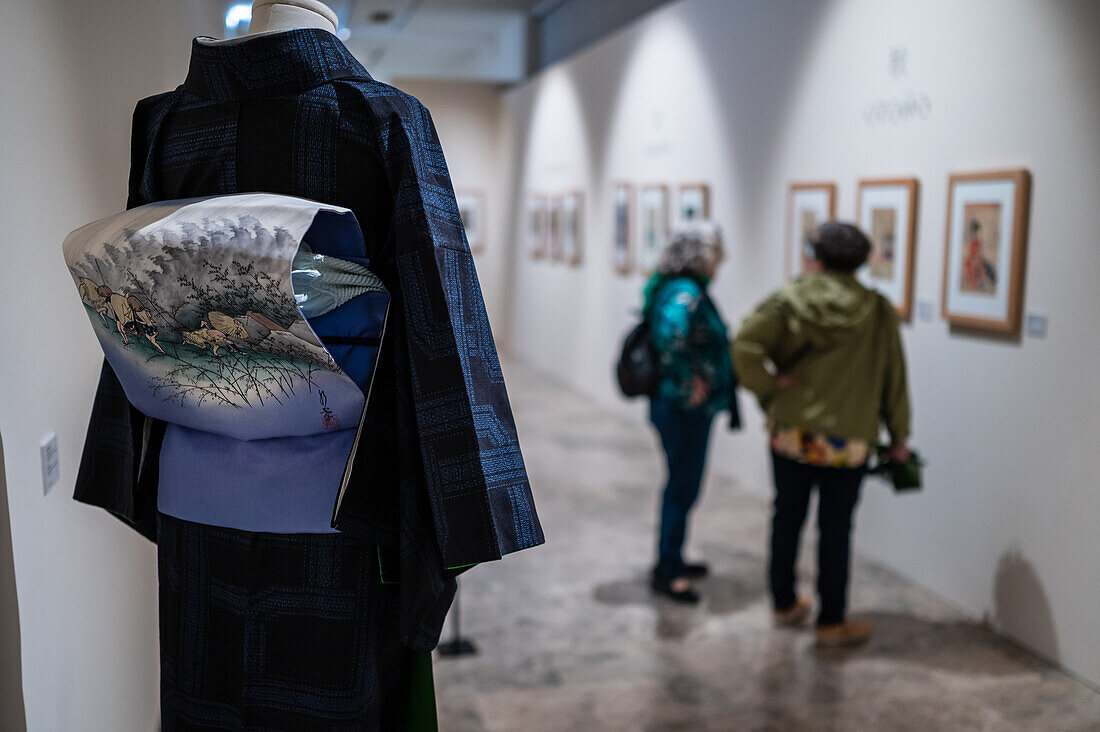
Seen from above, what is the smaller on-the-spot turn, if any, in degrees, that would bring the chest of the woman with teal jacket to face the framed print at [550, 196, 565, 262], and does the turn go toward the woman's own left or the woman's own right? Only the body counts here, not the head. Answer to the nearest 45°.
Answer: approximately 90° to the woman's own left

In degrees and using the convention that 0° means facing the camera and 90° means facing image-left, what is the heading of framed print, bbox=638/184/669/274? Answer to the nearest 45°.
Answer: approximately 45°

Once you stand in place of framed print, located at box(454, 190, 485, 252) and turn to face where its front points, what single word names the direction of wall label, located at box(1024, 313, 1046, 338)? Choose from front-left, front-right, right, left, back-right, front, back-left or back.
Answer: front

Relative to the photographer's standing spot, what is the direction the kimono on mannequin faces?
facing away from the viewer and to the right of the viewer

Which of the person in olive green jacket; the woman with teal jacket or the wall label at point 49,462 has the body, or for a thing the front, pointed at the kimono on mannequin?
the wall label

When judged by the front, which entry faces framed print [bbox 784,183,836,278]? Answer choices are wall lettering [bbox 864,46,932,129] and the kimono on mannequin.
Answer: the kimono on mannequin

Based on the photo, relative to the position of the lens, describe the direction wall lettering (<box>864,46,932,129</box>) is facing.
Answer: facing the viewer and to the left of the viewer

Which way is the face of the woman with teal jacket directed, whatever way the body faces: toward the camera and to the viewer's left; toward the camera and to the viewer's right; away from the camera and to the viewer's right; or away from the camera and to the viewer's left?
away from the camera and to the viewer's right

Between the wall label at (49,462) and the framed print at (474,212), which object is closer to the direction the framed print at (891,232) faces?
the wall label

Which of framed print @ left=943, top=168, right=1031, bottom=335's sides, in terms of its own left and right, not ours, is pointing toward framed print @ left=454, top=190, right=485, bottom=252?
right

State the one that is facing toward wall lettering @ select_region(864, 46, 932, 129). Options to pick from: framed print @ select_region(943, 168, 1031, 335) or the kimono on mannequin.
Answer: the kimono on mannequin
